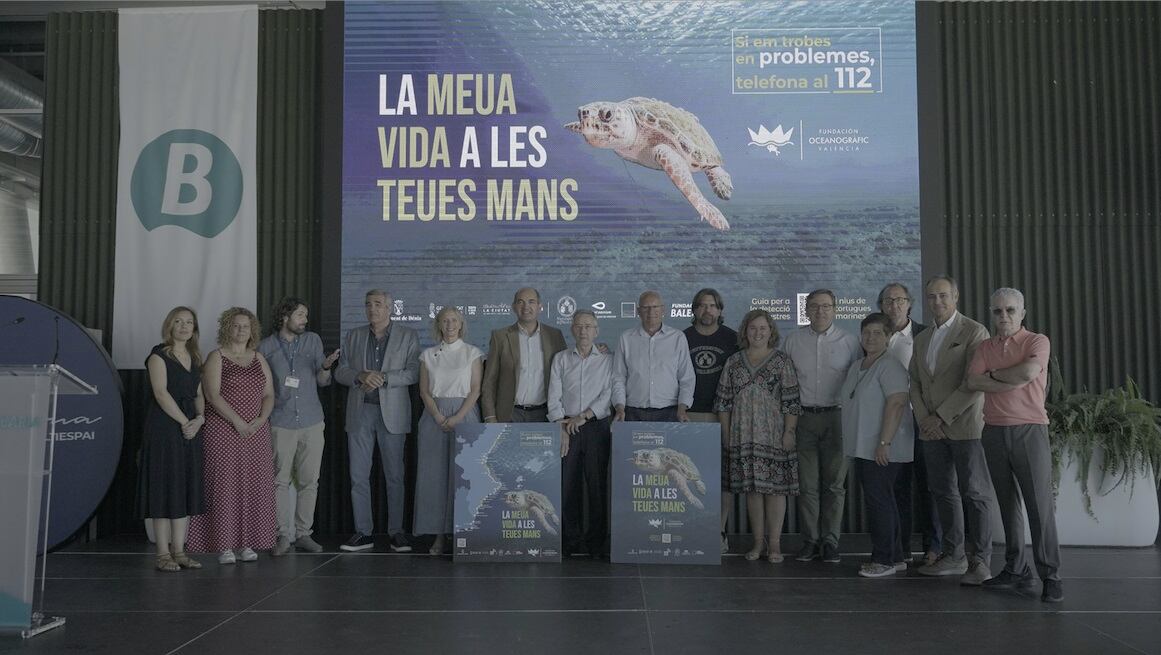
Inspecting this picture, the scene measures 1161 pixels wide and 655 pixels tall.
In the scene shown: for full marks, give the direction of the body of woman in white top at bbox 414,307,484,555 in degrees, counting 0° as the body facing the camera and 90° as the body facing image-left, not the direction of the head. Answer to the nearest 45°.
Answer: approximately 0°

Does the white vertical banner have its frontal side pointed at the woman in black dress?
yes

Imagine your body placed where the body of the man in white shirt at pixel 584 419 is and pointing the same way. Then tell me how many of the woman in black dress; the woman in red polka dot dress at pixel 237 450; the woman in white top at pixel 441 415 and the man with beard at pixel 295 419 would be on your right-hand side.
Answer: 4

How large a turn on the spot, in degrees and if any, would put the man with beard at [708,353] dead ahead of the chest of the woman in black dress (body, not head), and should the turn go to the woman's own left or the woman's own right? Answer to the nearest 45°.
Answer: approximately 45° to the woman's own left

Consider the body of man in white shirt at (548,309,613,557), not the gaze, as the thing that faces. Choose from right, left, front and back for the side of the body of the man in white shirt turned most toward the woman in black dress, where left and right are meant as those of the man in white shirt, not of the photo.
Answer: right

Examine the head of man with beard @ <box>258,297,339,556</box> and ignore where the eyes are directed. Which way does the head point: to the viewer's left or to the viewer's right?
to the viewer's right

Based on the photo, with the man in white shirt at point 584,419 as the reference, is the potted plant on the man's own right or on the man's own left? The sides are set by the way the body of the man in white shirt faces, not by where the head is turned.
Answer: on the man's own left

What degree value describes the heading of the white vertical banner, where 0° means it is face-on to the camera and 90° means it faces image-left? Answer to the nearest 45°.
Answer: approximately 0°
